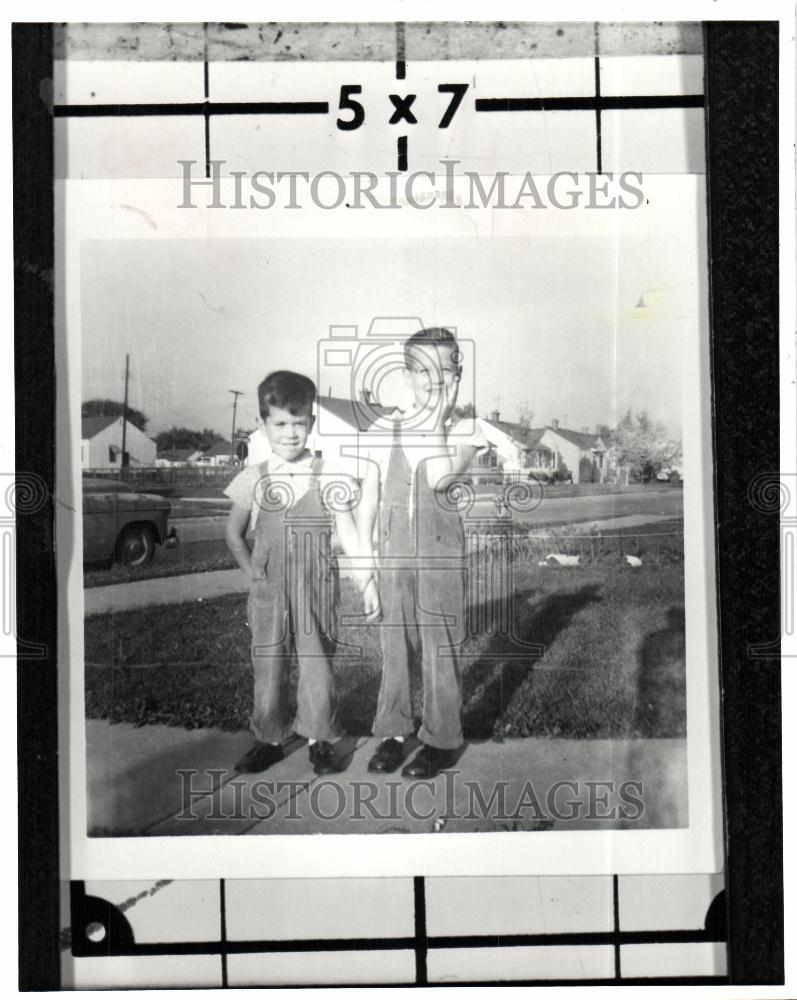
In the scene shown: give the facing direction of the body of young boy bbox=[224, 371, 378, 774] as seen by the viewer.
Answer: toward the camera

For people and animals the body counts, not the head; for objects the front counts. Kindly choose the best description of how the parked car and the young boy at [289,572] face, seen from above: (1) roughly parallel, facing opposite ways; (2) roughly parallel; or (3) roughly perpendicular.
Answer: roughly perpendicular

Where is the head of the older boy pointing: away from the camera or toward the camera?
toward the camera

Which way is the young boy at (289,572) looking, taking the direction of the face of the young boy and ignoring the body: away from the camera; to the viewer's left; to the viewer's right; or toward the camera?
toward the camera
